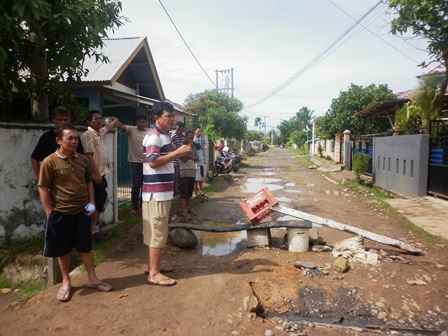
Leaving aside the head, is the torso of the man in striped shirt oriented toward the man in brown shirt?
no

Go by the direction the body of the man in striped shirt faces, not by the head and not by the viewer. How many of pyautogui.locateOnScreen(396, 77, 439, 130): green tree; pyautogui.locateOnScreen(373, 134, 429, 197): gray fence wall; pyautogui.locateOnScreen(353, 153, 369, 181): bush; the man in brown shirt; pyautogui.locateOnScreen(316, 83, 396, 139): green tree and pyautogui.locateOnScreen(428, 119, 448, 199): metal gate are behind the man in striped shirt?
1

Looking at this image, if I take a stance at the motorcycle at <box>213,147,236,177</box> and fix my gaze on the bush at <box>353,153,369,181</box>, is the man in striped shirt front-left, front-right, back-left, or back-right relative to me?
front-right

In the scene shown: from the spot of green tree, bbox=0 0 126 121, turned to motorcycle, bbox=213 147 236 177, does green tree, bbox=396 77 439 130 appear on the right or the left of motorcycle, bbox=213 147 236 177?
right

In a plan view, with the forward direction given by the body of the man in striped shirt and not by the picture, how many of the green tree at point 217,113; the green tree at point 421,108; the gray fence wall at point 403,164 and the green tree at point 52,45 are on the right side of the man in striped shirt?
0

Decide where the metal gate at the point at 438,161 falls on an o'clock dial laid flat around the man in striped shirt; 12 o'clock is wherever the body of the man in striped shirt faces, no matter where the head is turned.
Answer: The metal gate is roughly at 11 o'clock from the man in striped shirt.

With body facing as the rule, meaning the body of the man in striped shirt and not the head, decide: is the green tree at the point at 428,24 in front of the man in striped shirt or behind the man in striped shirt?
in front

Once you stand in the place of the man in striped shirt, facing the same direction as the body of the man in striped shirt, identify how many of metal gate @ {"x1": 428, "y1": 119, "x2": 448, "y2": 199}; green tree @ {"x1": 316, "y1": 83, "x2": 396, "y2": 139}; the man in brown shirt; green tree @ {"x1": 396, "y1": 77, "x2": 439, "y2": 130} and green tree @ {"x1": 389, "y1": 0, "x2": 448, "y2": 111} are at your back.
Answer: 1

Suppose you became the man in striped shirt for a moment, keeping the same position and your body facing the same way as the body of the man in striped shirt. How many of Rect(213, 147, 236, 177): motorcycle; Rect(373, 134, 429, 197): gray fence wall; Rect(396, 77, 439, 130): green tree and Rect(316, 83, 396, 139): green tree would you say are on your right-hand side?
0

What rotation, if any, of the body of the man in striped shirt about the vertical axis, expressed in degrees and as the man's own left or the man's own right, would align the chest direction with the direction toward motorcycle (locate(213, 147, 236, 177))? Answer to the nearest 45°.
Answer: approximately 90° to the man's own left

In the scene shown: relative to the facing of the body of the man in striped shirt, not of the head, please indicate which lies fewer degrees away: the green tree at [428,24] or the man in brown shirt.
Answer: the green tree

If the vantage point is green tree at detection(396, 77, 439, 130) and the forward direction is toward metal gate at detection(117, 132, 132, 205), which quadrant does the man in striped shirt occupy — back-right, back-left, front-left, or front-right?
front-left

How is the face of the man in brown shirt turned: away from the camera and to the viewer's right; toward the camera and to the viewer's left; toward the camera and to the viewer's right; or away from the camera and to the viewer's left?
toward the camera and to the viewer's right

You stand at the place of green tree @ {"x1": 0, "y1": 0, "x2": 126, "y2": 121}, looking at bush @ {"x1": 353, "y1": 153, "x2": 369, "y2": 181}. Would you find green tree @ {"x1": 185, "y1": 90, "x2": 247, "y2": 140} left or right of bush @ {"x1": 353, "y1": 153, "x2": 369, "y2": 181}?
left

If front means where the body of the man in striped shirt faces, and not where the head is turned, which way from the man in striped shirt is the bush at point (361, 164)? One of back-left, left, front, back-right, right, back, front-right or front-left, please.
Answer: front-left

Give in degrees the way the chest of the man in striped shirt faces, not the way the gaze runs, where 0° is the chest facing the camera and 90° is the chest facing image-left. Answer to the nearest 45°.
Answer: approximately 270°

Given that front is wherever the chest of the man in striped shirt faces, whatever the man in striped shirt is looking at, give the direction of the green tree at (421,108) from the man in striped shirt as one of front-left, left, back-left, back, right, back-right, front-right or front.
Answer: front-left

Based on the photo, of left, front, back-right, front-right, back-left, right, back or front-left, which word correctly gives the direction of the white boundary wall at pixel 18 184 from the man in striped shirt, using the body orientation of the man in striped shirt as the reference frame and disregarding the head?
back-left

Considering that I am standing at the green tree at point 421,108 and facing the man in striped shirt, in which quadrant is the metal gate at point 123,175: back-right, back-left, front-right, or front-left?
front-right

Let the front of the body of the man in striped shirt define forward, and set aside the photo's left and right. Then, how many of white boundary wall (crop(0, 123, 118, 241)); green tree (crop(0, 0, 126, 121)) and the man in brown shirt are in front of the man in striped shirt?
0
